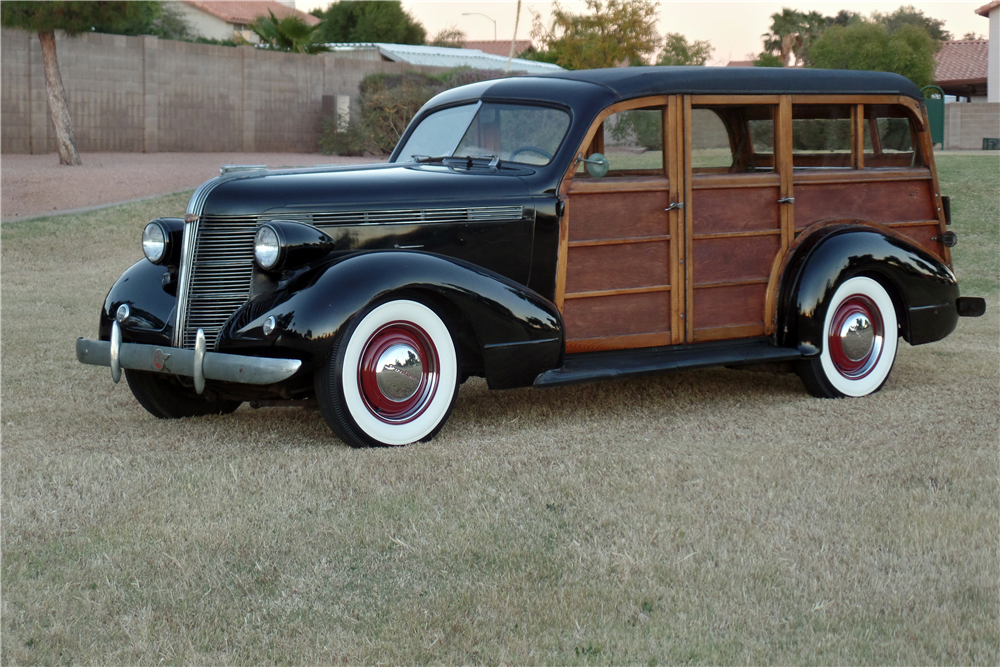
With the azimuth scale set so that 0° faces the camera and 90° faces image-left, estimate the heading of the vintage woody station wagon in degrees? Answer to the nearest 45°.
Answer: approximately 45°

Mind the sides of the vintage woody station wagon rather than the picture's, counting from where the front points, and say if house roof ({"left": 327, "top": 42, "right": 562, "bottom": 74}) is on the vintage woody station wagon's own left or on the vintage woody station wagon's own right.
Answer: on the vintage woody station wagon's own right

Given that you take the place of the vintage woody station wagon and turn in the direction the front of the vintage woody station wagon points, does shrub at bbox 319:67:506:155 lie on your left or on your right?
on your right

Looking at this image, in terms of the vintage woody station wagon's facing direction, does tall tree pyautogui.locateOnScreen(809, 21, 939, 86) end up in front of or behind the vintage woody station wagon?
behind

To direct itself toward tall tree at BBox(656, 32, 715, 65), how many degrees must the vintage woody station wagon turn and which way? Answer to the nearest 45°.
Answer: approximately 135° to its right

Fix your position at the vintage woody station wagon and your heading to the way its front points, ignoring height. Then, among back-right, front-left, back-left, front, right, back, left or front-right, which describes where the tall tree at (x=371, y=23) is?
back-right

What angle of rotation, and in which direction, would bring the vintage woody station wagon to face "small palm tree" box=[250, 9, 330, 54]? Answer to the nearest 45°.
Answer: approximately 135° to its right
